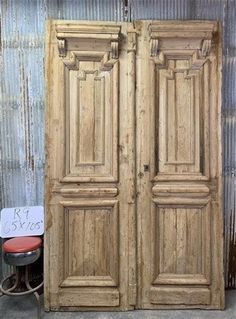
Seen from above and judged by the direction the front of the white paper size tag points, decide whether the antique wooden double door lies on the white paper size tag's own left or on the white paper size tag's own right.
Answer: on the white paper size tag's own left

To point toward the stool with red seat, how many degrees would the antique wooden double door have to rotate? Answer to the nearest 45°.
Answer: approximately 90° to its right

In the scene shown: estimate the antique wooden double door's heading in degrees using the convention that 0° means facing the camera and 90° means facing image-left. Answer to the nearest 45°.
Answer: approximately 0°

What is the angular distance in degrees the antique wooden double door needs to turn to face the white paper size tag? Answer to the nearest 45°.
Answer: approximately 90° to its right

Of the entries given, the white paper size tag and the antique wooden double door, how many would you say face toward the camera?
2

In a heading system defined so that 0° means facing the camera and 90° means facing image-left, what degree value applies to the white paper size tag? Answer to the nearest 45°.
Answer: approximately 0°
